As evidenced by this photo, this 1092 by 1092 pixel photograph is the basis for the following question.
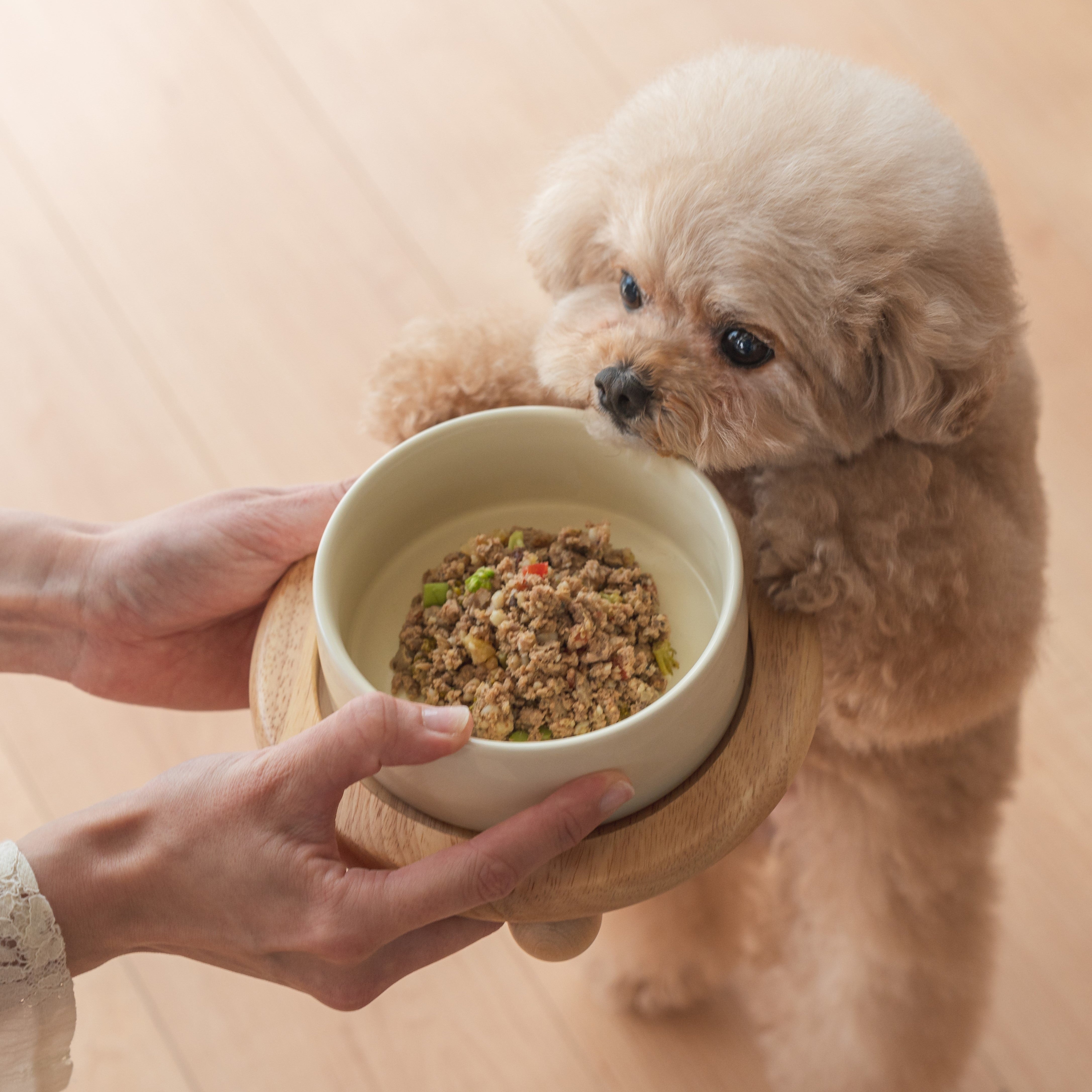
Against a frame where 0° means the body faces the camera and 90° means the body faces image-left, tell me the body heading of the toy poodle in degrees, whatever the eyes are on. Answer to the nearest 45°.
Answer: approximately 45°
